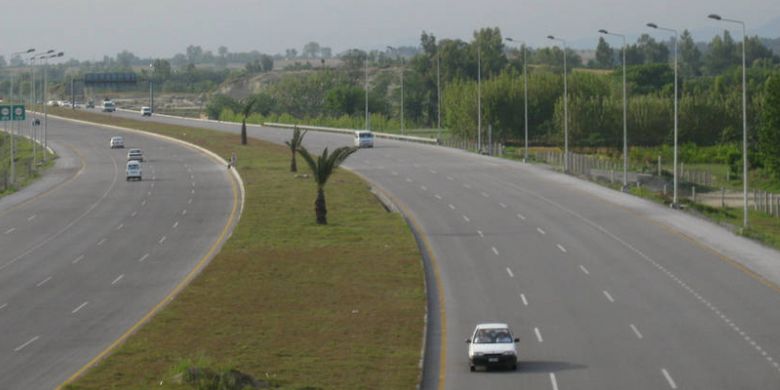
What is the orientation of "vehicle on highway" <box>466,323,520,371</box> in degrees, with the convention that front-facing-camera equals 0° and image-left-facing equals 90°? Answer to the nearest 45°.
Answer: approximately 0°
